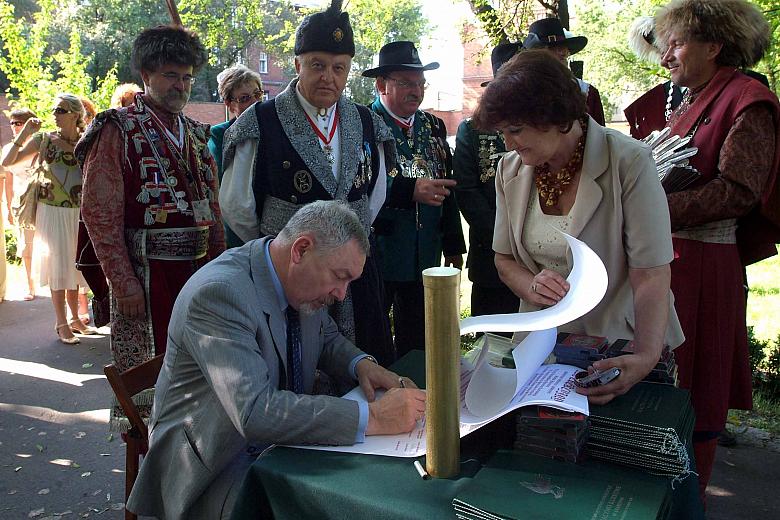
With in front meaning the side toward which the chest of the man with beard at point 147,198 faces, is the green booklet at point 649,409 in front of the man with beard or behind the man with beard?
in front

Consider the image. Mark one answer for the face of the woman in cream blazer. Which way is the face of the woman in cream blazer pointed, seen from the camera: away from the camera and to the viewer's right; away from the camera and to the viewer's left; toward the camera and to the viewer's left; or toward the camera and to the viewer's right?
toward the camera and to the viewer's left

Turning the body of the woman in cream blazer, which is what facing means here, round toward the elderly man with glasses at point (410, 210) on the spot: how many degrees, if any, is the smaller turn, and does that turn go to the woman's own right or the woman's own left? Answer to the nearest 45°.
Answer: approximately 90° to the woman's own right

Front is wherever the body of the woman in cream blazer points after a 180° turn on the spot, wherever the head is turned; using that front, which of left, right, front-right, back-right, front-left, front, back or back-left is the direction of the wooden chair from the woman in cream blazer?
back-left

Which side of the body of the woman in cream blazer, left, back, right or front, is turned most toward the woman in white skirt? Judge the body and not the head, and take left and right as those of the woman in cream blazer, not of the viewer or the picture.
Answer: right

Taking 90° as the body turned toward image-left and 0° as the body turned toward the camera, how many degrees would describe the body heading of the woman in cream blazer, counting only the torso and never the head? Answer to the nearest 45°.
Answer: approximately 45°

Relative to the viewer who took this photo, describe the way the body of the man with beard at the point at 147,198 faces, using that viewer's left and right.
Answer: facing the viewer and to the right of the viewer

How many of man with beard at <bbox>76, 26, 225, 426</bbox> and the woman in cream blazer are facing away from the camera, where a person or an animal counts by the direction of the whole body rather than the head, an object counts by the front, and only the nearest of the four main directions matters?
0
